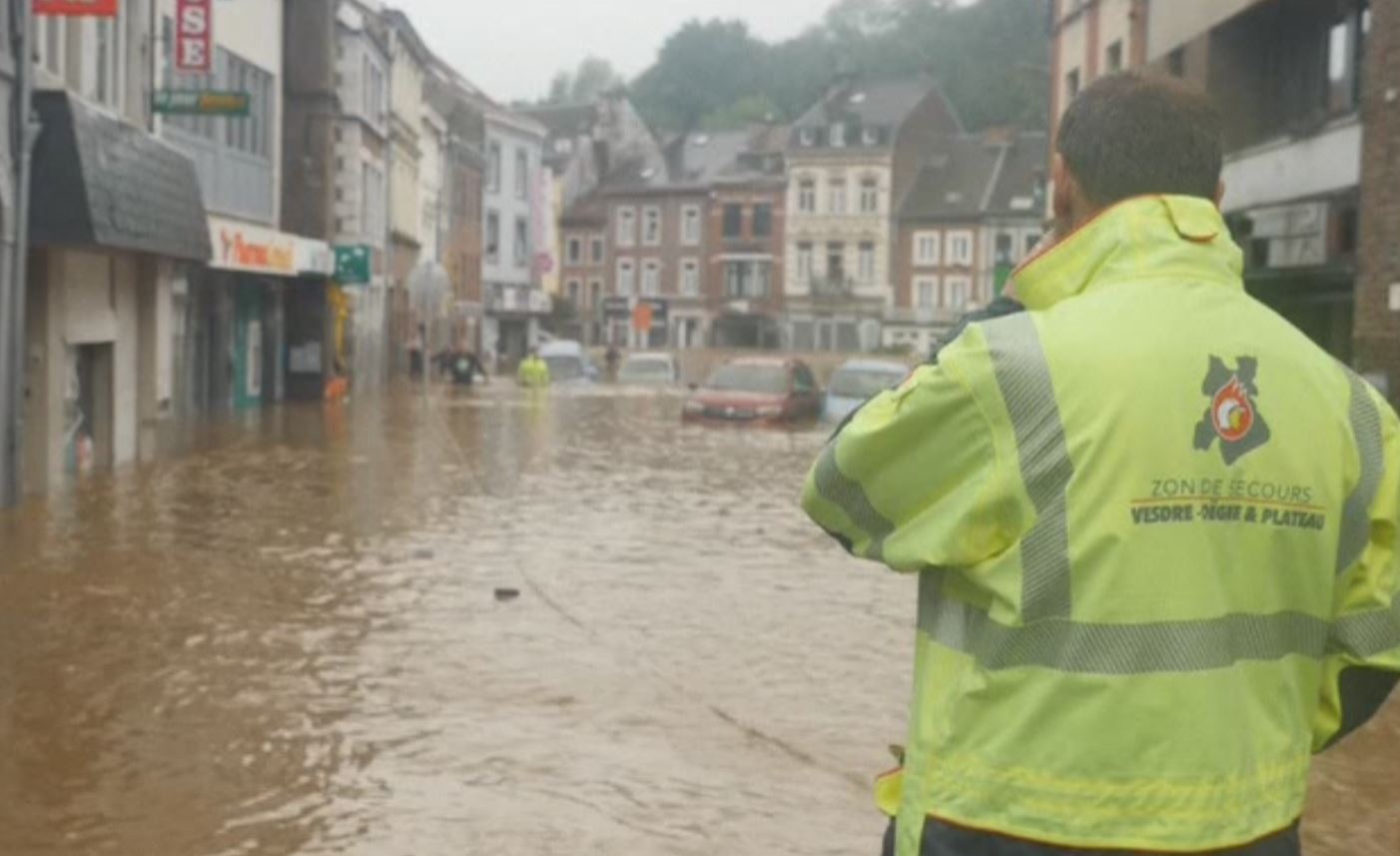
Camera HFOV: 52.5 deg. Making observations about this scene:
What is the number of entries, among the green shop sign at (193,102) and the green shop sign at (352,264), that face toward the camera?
2

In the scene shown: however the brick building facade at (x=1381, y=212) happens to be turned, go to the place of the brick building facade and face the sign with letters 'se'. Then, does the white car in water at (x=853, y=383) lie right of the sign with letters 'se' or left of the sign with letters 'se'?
right

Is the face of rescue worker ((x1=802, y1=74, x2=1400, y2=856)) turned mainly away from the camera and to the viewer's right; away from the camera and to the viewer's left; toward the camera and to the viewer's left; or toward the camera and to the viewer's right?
away from the camera and to the viewer's left

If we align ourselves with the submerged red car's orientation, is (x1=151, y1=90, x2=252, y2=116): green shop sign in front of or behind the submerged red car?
in front

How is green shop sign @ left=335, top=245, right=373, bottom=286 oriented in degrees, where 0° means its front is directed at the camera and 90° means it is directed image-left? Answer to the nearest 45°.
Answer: approximately 0°

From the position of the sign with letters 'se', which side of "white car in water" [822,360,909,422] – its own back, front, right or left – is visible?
front

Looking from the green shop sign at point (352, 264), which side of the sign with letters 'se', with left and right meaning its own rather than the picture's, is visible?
back

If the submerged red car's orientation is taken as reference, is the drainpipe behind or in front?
in front
